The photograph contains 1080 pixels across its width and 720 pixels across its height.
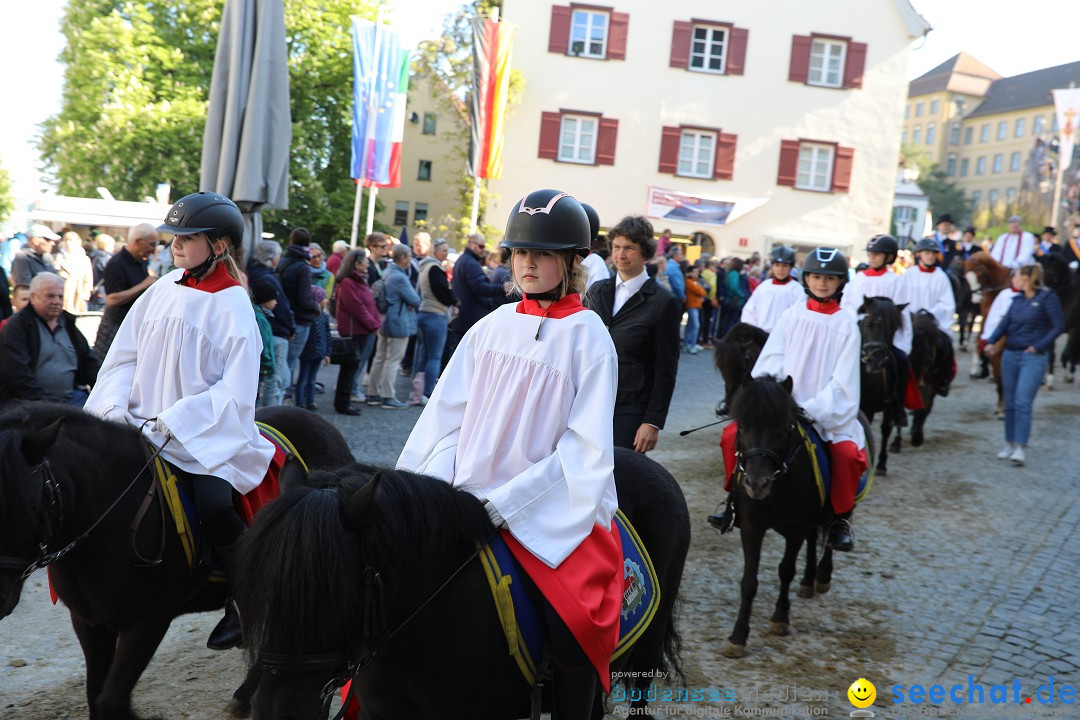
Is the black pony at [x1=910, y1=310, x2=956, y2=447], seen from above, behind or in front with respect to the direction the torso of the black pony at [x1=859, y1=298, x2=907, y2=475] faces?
behind

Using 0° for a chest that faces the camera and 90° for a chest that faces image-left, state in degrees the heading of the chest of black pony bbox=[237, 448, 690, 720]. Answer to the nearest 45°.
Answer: approximately 45°

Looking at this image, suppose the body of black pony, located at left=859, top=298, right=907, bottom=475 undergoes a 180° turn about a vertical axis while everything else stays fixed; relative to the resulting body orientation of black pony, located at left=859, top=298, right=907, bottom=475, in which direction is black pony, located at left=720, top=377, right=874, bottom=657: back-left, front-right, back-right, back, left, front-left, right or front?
back

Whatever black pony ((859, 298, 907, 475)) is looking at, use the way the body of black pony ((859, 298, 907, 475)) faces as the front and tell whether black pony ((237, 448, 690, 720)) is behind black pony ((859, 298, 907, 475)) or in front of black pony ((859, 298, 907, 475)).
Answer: in front

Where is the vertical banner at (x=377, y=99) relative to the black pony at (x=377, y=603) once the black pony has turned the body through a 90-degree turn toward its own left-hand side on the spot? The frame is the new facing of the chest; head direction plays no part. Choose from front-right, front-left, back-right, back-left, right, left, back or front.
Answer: back-left

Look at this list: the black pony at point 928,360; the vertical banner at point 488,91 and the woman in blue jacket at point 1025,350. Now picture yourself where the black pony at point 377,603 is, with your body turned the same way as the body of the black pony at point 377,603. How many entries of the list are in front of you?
0

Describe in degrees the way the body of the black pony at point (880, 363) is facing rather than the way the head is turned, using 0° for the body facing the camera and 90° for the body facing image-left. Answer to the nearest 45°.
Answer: approximately 0°

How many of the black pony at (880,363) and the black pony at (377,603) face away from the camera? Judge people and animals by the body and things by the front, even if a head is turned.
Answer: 0

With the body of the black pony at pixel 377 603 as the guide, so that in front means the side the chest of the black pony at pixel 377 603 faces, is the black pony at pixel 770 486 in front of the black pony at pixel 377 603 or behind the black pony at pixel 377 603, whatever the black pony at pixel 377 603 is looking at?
behind

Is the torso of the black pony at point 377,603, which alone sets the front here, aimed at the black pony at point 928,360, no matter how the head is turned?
no
